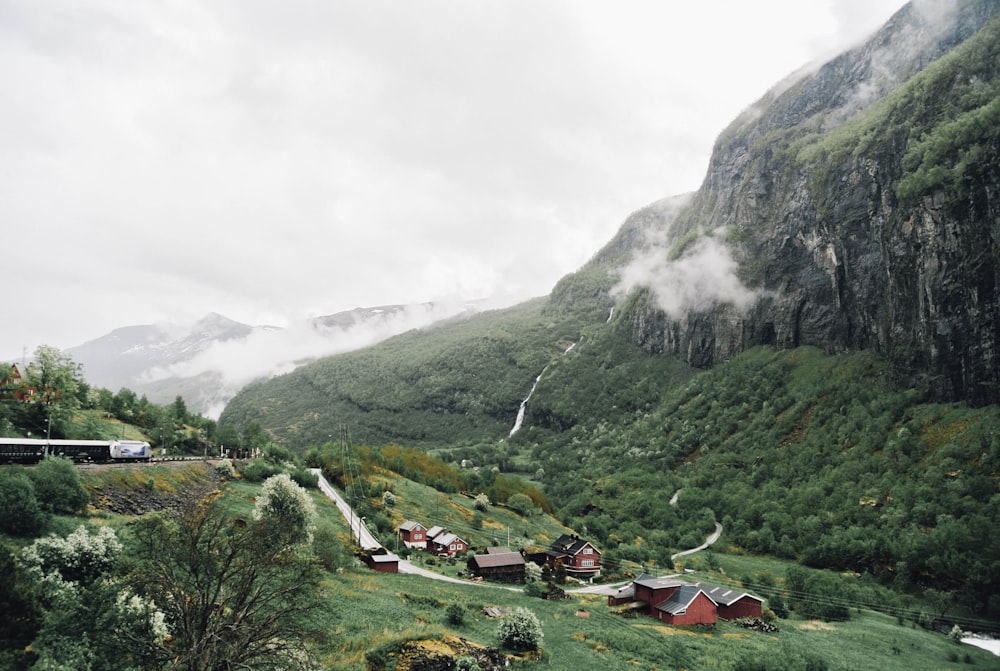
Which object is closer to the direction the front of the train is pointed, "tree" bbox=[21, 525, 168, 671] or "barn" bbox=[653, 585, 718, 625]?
the barn

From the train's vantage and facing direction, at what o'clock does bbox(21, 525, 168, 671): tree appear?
The tree is roughly at 3 o'clock from the train.

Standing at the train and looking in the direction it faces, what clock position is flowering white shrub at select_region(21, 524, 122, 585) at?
The flowering white shrub is roughly at 3 o'clock from the train.

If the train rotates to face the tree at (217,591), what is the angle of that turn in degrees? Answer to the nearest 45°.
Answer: approximately 90° to its right

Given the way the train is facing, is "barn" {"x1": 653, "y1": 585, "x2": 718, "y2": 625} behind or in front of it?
in front

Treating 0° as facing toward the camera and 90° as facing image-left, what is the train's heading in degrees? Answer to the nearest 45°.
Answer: approximately 270°

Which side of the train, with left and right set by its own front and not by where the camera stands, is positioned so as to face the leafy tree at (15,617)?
right

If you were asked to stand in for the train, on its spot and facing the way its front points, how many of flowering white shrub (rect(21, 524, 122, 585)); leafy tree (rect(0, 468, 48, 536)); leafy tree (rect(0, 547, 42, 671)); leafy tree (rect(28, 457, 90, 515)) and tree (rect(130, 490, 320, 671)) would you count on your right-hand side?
5
